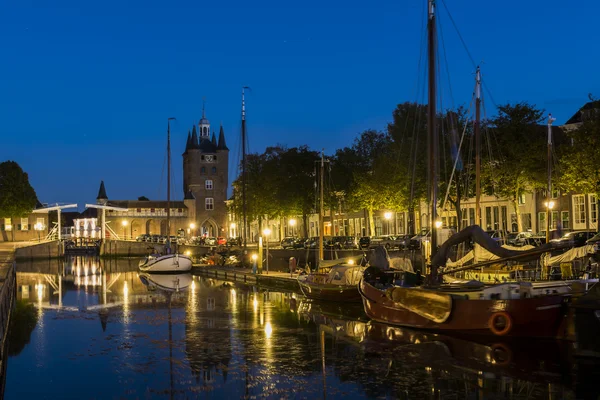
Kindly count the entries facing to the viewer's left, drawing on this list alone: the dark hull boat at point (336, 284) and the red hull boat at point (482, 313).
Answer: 2

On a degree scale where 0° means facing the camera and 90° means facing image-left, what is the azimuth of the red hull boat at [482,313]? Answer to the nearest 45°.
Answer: approximately 90°

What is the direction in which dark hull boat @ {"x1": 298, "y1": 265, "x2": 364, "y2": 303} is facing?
to the viewer's left

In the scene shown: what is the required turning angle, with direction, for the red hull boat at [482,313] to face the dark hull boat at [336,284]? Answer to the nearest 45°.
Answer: approximately 45° to its right

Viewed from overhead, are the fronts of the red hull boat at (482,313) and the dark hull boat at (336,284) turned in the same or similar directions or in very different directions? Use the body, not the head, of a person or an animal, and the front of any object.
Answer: same or similar directions
